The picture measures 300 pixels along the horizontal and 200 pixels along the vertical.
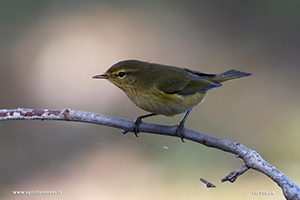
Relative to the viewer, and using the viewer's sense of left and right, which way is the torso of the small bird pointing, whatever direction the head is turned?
facing to the left of the viewer
